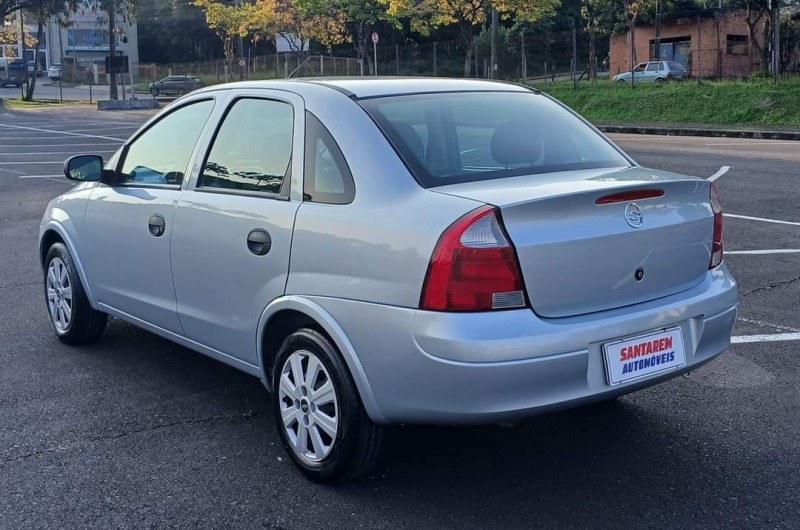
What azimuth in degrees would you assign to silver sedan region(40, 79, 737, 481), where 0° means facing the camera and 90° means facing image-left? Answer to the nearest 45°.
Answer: approximately 135°
